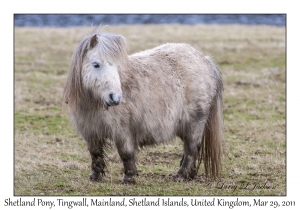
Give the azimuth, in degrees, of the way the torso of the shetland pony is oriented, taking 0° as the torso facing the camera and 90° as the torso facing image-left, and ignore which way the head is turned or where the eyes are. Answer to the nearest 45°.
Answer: approximately 45°
